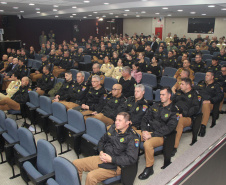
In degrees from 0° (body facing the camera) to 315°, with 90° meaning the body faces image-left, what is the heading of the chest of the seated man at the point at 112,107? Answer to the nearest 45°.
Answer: approximately 45°

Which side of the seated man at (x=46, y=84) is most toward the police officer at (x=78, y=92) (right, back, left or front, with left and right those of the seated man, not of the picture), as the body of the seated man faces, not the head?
left

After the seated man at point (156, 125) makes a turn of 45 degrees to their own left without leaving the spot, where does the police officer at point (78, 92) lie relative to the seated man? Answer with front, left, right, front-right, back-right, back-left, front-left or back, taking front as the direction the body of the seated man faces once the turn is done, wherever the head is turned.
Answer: back-right

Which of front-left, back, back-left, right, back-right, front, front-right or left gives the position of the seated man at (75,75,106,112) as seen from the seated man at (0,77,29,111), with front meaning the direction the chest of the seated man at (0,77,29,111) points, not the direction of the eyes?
back-left

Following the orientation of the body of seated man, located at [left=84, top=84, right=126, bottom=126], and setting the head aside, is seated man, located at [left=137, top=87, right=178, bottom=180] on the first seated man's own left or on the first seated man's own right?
on the first seated man's own left

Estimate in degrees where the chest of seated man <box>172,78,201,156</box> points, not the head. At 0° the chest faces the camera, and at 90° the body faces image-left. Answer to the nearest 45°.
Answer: approximately 45°

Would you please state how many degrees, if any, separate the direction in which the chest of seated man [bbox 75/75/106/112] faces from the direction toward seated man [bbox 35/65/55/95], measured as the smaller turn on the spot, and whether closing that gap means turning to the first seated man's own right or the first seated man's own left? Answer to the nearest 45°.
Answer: approximately 90° to the first seated man's own right

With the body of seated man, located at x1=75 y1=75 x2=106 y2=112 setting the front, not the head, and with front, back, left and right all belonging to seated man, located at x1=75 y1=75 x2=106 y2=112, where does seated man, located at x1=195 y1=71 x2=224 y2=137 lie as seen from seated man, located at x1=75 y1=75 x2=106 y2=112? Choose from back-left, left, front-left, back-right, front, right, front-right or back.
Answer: back-left

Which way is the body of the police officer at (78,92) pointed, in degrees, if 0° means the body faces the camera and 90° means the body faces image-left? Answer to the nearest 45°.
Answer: approximately 45°

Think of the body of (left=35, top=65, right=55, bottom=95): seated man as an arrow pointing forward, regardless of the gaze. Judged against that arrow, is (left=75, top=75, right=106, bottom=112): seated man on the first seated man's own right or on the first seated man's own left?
on the first seated man's own left
